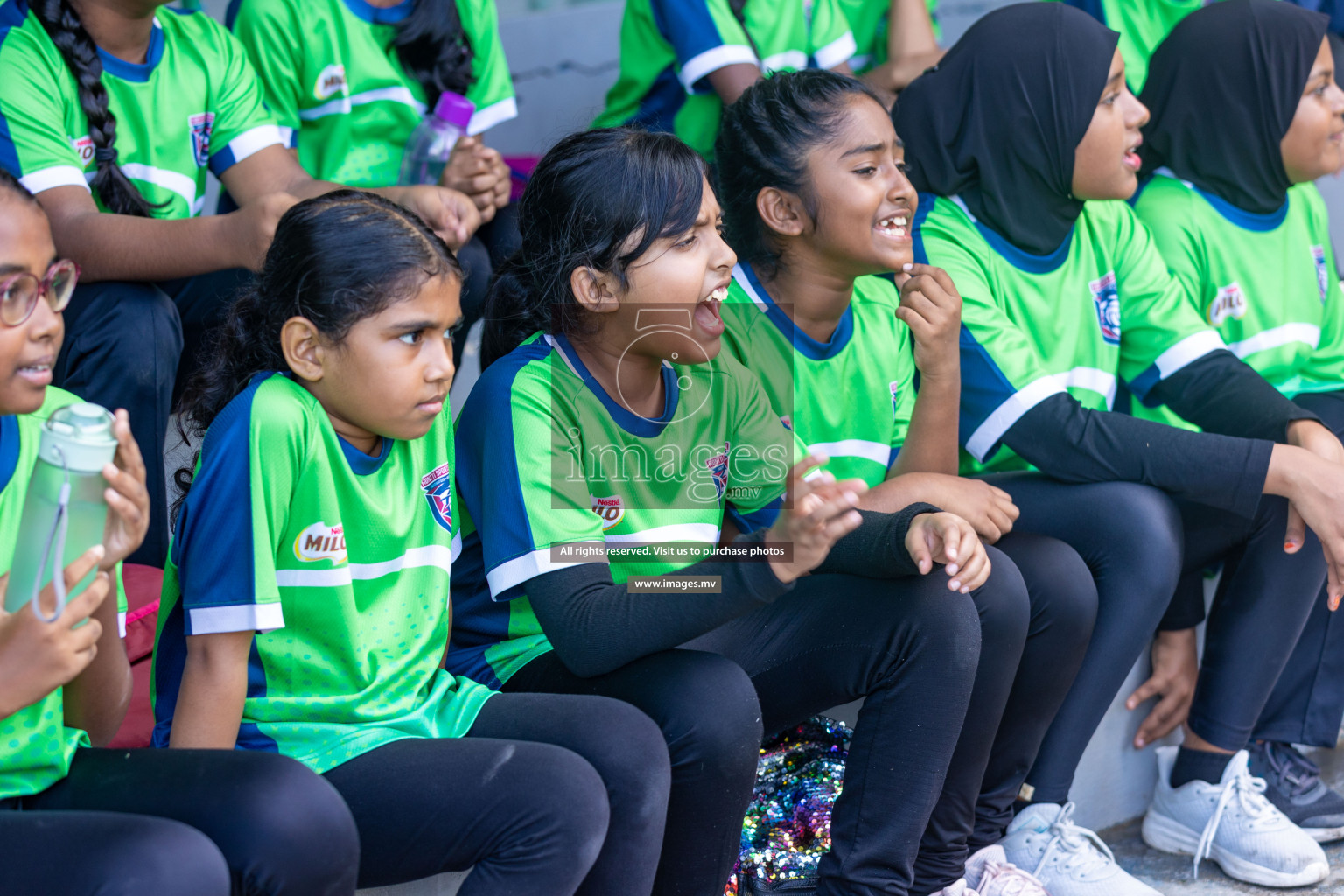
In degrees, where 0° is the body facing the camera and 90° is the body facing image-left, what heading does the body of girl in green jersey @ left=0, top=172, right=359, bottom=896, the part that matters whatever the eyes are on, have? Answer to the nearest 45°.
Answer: approximately 315°

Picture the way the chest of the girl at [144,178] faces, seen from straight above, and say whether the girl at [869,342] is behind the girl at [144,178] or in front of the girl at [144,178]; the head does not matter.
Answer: in front

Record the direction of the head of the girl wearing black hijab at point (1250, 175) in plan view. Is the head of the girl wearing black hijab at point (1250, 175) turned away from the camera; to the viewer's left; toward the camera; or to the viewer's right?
to the viewer's right

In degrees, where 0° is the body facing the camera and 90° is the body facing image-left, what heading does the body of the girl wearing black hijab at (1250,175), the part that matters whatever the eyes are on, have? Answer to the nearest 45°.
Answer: approximately 315°

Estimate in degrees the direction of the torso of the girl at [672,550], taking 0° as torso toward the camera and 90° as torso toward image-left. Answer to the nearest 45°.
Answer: approximately 315°

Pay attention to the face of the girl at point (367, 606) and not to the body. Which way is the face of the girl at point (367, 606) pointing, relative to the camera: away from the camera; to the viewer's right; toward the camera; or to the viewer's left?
to the viewer's right

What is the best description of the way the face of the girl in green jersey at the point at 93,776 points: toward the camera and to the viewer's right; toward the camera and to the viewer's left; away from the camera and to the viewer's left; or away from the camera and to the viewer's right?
toward the camera and to the viewer's right

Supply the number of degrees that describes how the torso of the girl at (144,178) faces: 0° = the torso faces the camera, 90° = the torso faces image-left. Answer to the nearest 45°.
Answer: approximately 315°

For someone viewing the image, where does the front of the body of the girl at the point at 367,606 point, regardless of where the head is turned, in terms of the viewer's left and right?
facing the viewer and to the right of the viewer

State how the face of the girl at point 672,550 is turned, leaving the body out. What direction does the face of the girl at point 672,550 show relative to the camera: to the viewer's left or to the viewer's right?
to the viewer's right

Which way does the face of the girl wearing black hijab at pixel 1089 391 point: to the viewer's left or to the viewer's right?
to the viewer's right

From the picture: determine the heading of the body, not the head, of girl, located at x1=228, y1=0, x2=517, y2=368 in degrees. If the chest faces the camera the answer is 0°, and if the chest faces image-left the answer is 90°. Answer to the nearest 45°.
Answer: approximately 315°
